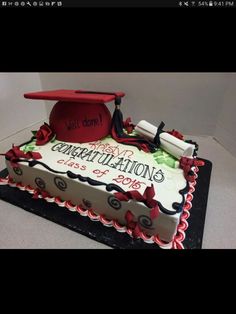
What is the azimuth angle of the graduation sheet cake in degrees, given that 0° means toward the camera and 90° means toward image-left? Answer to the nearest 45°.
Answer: approximately 45°
